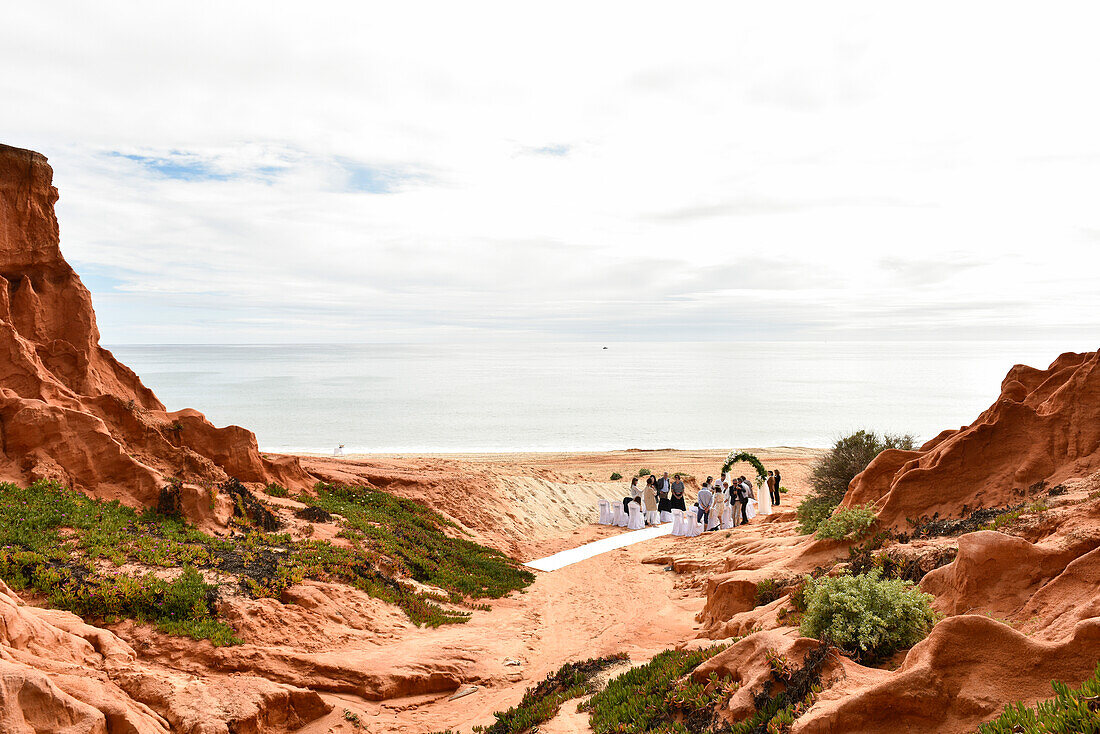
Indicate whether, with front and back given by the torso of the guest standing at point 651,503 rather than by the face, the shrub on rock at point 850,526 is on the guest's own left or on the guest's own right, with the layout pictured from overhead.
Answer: on the guest's own right

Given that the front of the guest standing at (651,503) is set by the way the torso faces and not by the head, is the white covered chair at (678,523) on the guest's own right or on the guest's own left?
on the guest's own right

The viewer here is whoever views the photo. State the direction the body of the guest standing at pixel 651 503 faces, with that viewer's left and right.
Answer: facing away from the viewer and to the right of the viewer

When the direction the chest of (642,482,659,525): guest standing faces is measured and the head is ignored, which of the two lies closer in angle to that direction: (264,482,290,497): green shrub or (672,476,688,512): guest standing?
the guest standing
